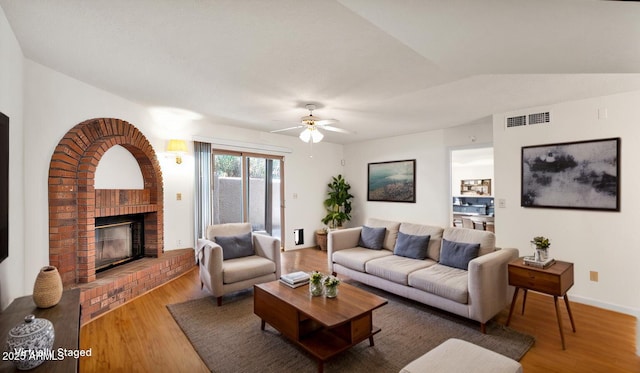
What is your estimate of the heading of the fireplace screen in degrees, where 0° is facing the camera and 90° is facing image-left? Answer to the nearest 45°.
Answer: approximately 315°

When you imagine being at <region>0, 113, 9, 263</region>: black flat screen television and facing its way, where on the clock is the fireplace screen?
The fireplace screen is roughly at 10 o'clock from the black flat screen television.

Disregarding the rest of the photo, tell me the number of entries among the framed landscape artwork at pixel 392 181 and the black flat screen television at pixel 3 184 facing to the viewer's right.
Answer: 1

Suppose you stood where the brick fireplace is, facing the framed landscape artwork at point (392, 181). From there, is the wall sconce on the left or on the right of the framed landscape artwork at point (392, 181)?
left

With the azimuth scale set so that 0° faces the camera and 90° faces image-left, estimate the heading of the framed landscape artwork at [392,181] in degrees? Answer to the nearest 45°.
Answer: approximately 45°

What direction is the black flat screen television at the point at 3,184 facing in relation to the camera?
to the viewer's right

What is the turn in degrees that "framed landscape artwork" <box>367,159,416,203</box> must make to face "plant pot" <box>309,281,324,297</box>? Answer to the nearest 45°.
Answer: approximately 45° to its left

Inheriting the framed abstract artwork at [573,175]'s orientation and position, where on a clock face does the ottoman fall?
The ottoman is roughly at 11 o'clock from the framed abstract artwork.

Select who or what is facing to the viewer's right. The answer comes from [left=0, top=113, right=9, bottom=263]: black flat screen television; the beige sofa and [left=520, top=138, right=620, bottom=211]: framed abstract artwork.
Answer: the black flat screen television
